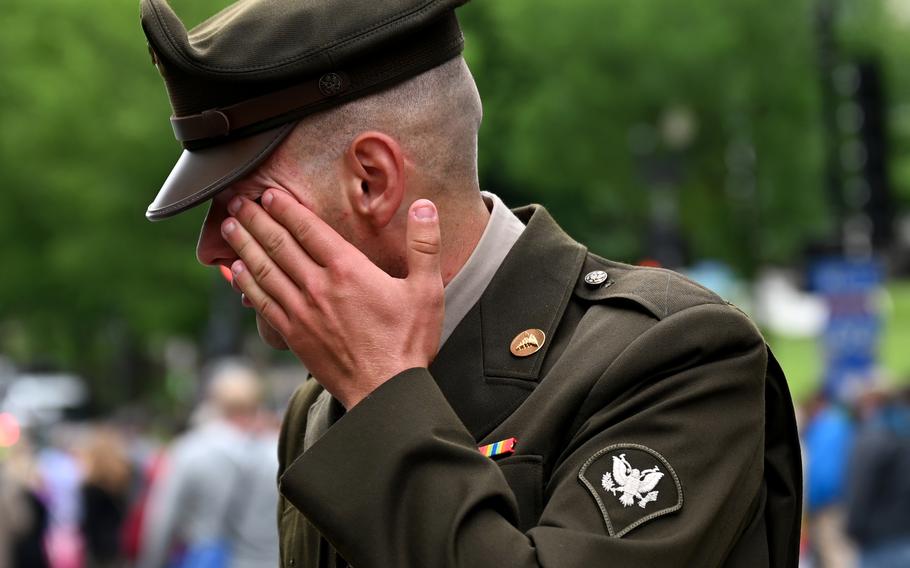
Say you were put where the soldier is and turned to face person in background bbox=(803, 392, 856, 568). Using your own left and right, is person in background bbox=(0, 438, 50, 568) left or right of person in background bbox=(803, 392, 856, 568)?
left

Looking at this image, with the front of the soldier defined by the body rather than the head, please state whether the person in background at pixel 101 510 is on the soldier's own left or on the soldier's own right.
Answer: on the soldier's own right

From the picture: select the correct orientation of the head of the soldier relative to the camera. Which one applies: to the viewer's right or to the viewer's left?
to the viewer's left

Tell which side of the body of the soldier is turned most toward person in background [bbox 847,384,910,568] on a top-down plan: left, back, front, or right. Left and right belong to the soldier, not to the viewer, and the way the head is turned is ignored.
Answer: back

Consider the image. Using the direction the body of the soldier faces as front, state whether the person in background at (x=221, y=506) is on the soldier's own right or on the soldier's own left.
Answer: on the soldier's own right

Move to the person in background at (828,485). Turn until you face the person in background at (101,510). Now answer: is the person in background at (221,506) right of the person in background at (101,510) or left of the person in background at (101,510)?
left

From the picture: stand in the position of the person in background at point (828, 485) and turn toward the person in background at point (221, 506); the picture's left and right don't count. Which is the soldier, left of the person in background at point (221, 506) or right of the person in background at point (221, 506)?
left

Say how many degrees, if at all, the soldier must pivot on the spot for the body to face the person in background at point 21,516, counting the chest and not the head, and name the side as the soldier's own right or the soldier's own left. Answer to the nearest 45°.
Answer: approximately 90° to the soldier's own right

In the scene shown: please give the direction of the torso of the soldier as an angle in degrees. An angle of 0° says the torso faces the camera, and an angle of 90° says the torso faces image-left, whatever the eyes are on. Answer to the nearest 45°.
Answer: approximately 45°
